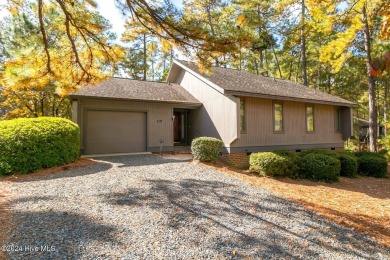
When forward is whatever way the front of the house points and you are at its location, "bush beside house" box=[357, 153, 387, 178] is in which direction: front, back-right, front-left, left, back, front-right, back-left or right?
left

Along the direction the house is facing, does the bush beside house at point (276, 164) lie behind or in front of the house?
in front

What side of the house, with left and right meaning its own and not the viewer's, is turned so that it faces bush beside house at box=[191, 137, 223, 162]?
front

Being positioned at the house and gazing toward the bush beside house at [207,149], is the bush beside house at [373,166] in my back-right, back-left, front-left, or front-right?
front-left

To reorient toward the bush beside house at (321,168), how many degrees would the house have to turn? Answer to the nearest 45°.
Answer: approximately 45° to its left

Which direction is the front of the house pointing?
toward the camera

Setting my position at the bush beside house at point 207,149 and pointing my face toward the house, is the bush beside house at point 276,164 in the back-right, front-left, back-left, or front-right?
back-right

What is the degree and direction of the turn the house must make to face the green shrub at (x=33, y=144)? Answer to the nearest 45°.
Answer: approximately 45° to its right

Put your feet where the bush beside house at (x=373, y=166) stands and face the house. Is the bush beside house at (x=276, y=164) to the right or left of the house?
left
